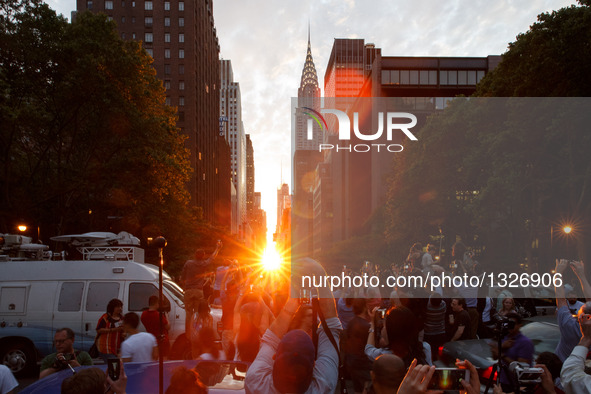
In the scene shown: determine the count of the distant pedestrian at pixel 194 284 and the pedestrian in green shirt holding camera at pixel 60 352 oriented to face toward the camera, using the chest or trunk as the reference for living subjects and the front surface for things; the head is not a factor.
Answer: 1

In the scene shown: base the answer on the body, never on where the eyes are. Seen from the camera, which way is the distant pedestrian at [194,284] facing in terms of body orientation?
away from the camera

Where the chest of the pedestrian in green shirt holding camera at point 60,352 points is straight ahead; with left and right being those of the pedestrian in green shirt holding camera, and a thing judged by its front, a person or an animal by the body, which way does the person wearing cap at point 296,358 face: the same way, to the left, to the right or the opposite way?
the opposite way

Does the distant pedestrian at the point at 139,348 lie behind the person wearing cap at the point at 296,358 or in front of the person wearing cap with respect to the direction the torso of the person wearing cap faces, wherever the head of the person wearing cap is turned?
in front

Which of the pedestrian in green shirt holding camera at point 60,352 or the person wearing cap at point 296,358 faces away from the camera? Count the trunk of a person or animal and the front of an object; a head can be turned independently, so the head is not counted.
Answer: the person wearing cap

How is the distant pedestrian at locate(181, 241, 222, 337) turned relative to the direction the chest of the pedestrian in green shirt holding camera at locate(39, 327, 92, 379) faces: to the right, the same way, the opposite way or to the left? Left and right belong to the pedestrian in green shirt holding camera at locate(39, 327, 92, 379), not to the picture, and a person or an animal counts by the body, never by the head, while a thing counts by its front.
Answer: the opposite way

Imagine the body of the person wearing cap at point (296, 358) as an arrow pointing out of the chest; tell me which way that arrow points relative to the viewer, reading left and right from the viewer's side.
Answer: facing away from the viewer

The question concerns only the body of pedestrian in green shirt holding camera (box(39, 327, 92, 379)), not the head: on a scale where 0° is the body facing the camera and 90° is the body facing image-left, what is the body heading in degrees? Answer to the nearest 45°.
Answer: approximately 0°

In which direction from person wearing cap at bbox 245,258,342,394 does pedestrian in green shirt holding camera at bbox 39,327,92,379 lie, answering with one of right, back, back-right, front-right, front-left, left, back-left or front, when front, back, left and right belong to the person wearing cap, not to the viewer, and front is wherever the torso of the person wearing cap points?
front-left

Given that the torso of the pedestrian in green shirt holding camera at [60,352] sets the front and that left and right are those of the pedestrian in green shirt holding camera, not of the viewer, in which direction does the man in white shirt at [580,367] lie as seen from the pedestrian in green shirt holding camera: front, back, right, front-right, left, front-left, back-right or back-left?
front-left

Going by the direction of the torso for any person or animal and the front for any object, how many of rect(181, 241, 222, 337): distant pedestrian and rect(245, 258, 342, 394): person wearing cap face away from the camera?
2

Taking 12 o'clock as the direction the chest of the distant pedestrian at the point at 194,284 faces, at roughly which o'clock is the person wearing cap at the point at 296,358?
The person wearing cap is roughly at 6 o'clock from the distant pedestrian.
